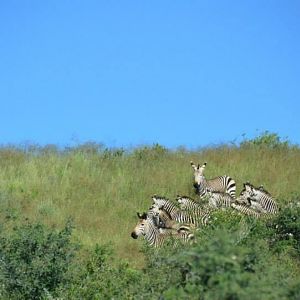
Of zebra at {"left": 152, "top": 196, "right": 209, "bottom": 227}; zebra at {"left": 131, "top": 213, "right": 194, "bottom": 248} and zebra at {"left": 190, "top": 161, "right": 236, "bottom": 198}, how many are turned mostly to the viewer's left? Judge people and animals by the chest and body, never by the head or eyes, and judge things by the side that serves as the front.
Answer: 3

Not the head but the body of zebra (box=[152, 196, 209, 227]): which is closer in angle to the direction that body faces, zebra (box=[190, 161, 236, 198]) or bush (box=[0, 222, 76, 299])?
the bush

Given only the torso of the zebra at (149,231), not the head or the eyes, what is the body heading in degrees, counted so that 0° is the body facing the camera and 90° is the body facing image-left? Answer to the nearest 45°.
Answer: approximately 90°

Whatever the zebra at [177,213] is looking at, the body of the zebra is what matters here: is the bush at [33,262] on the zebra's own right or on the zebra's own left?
on the zebra's own left

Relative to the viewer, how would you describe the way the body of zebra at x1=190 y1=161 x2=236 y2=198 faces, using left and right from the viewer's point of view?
facing to the left of the viewer

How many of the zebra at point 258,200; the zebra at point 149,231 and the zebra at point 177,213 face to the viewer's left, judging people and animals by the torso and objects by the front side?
3

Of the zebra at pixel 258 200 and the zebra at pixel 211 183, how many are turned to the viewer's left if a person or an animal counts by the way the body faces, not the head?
2

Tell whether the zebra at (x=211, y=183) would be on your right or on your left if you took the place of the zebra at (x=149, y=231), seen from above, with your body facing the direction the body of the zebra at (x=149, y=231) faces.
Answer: on your right

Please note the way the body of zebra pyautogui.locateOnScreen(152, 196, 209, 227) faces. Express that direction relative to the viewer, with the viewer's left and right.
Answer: facing to the left of the viewer

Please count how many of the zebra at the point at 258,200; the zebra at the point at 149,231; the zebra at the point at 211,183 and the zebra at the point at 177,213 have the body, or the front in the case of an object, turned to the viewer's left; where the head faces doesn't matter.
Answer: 4

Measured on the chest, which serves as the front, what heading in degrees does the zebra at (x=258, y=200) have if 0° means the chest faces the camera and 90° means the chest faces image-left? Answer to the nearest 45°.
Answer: approximately 90°

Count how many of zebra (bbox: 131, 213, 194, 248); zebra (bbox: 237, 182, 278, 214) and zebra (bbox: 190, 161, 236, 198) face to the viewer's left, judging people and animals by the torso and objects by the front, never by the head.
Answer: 3
